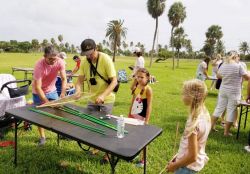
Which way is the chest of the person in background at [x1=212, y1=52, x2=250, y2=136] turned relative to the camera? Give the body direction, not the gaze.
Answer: away from the camera

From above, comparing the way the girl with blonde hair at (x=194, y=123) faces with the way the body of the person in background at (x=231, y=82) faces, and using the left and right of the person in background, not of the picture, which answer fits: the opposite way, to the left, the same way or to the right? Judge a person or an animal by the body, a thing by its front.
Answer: to the left

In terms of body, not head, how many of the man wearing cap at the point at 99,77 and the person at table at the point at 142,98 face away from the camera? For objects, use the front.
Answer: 0

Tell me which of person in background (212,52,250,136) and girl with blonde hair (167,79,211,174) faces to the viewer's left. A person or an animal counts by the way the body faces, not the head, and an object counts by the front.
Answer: the girl with blonde hair

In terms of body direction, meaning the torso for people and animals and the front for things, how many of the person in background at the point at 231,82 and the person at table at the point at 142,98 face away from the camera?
1

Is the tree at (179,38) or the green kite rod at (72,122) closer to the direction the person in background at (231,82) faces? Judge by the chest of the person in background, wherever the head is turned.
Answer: the tree

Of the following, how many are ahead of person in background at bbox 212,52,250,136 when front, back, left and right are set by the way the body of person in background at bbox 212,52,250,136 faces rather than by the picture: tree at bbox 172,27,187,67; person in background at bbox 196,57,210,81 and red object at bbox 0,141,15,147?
2

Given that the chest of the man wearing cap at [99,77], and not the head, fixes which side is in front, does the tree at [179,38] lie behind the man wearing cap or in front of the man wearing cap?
behind

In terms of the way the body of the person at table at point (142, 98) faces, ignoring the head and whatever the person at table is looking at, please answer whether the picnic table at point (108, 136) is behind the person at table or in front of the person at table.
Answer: in front

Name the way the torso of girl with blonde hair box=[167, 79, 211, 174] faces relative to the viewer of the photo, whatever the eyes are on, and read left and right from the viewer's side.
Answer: facing to the left of the viewer
